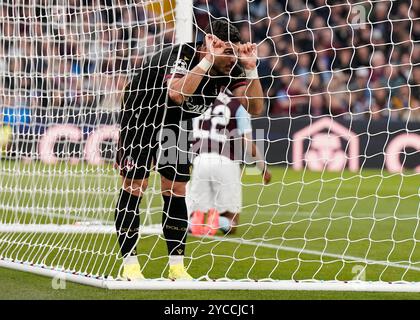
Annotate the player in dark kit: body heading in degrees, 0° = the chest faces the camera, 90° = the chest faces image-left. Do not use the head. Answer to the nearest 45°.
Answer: approximately 315°

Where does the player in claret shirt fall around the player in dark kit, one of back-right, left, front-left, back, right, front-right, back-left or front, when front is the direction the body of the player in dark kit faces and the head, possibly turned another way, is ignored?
back-left
